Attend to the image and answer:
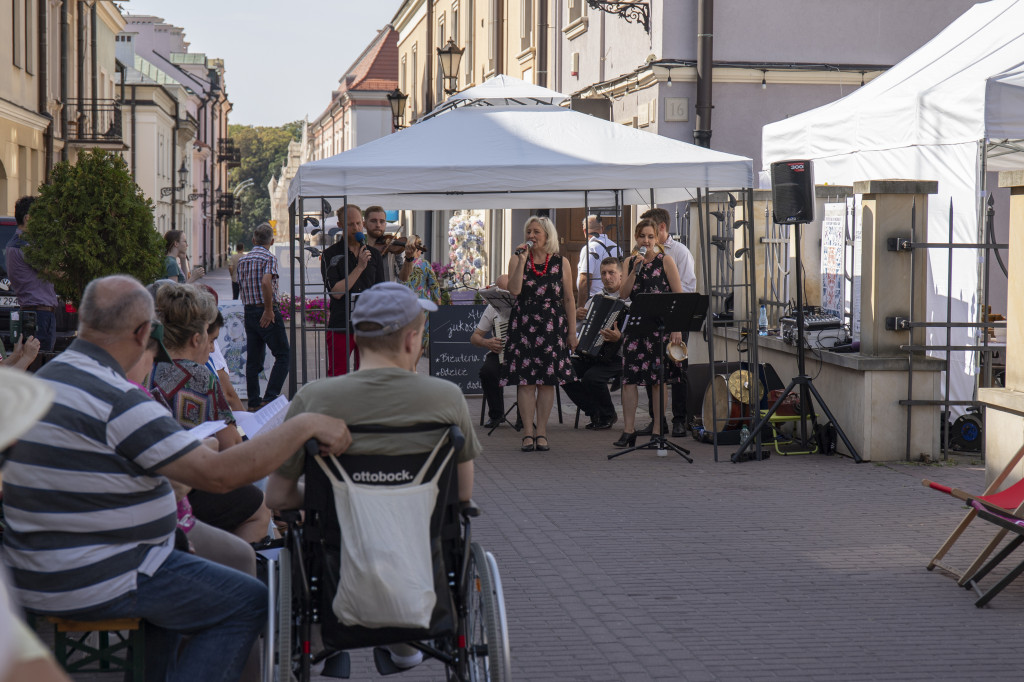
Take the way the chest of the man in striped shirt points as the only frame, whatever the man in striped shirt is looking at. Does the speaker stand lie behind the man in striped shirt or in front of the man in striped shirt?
in front

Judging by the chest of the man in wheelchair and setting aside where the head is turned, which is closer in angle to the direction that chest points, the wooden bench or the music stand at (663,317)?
the music stand

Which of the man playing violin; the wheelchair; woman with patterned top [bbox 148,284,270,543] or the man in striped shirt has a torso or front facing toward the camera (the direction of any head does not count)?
the man playing violin

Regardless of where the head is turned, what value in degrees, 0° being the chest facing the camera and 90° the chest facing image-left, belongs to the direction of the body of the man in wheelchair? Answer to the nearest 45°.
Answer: approximately 180°

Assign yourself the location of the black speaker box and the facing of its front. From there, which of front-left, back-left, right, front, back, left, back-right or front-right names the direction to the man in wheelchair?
front

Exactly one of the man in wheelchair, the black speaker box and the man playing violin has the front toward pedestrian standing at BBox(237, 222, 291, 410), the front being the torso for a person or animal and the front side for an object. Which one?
the man in wheelchair

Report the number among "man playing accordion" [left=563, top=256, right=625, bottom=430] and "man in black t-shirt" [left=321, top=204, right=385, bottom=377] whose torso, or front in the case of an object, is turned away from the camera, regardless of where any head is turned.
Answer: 0

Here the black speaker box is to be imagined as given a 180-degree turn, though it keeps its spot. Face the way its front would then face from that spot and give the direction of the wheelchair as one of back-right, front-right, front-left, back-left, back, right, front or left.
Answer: back

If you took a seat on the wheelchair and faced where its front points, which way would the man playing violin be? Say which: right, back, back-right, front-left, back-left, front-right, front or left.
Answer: front

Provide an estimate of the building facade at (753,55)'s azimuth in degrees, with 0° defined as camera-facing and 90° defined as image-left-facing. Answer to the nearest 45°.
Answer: approximately 45°

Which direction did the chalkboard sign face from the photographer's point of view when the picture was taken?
facing the viewer

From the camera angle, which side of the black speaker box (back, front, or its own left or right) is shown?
front

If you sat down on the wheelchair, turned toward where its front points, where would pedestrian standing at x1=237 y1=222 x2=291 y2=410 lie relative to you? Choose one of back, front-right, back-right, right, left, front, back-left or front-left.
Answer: front

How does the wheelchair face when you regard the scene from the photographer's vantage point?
facing away from the viewer

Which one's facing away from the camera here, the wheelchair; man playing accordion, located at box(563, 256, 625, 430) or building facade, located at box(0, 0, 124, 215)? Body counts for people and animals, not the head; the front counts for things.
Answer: the wheelchair

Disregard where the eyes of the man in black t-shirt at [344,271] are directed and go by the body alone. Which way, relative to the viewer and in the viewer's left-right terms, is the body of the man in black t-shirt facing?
facing the viewer and to the right of the viewer

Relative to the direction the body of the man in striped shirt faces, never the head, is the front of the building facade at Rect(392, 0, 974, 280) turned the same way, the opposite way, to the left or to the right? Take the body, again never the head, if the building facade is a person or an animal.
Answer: the opposite way

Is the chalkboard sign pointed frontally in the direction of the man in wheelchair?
yes

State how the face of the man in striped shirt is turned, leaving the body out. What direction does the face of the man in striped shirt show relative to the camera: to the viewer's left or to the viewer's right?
to the viewer's right
